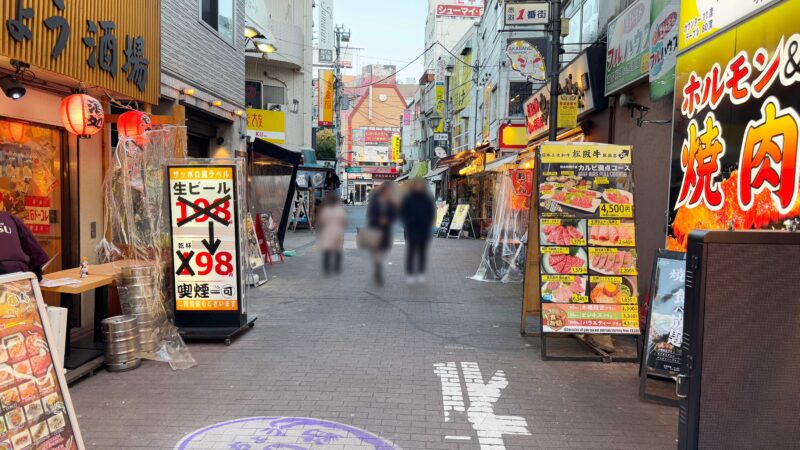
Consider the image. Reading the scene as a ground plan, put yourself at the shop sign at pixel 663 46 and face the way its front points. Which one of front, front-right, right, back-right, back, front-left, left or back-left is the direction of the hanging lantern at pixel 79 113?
front

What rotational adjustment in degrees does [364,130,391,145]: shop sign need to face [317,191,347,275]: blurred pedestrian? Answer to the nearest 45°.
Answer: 0° — it already faces them

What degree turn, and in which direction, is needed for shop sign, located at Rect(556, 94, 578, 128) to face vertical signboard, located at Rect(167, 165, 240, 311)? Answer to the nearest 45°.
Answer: approximately 45° to its right

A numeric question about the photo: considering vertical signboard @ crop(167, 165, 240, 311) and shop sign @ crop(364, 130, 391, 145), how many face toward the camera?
2

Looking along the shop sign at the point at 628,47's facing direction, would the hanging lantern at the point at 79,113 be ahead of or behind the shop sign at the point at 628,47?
ahead

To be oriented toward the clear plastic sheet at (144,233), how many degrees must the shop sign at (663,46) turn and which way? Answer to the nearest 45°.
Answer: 0° — it already faces it

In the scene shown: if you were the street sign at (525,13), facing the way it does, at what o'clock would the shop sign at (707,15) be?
the shop sign at (707,15) is roughly at 11 o'clock from the street sign at (525,13).

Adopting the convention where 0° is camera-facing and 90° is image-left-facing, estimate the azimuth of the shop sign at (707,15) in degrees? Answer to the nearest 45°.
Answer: approximately 45°
